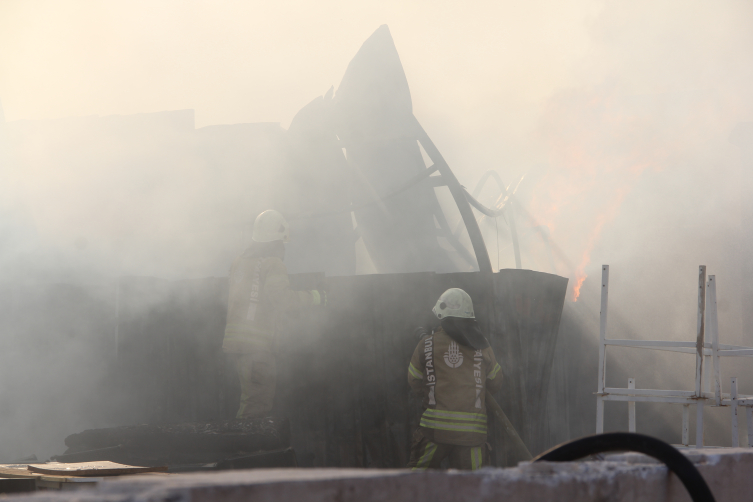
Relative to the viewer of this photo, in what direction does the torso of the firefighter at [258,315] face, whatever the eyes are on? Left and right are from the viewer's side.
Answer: facing away from the viewer and to the right of the viewer

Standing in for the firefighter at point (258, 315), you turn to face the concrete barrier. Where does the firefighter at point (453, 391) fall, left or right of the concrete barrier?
left

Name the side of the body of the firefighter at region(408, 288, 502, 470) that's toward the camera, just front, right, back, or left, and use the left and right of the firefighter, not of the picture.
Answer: back
